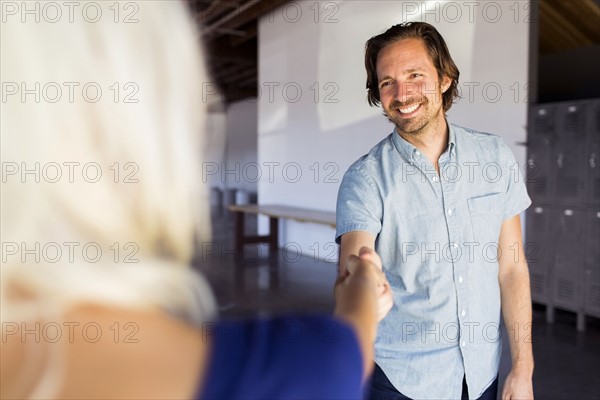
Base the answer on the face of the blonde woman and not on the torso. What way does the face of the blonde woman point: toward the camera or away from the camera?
away from the camera

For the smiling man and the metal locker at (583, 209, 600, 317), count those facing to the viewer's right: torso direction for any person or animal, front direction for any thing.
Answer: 0

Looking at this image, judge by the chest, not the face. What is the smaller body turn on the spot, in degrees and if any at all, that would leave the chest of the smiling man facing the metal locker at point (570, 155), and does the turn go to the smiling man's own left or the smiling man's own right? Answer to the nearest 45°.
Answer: approximately 180°

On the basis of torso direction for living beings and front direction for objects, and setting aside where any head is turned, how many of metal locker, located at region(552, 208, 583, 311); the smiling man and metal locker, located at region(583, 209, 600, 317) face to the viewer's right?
0

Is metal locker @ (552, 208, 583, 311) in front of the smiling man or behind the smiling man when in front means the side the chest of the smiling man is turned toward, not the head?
behind

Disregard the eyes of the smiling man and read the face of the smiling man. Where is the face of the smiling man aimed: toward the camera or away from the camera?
toward the camera

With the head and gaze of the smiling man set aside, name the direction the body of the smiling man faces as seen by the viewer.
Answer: toward the camera

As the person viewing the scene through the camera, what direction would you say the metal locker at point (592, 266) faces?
facing the viewer and to the left of the viewer

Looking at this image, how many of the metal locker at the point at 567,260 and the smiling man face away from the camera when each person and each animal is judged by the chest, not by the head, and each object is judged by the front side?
0

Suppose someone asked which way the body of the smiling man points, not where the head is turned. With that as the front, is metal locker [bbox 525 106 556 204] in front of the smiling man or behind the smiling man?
behind
